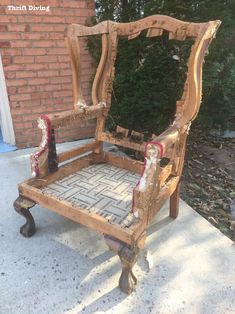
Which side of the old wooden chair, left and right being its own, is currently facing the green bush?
back

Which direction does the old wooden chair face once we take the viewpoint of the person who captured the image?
facing the viewer and to the left of the viewer
